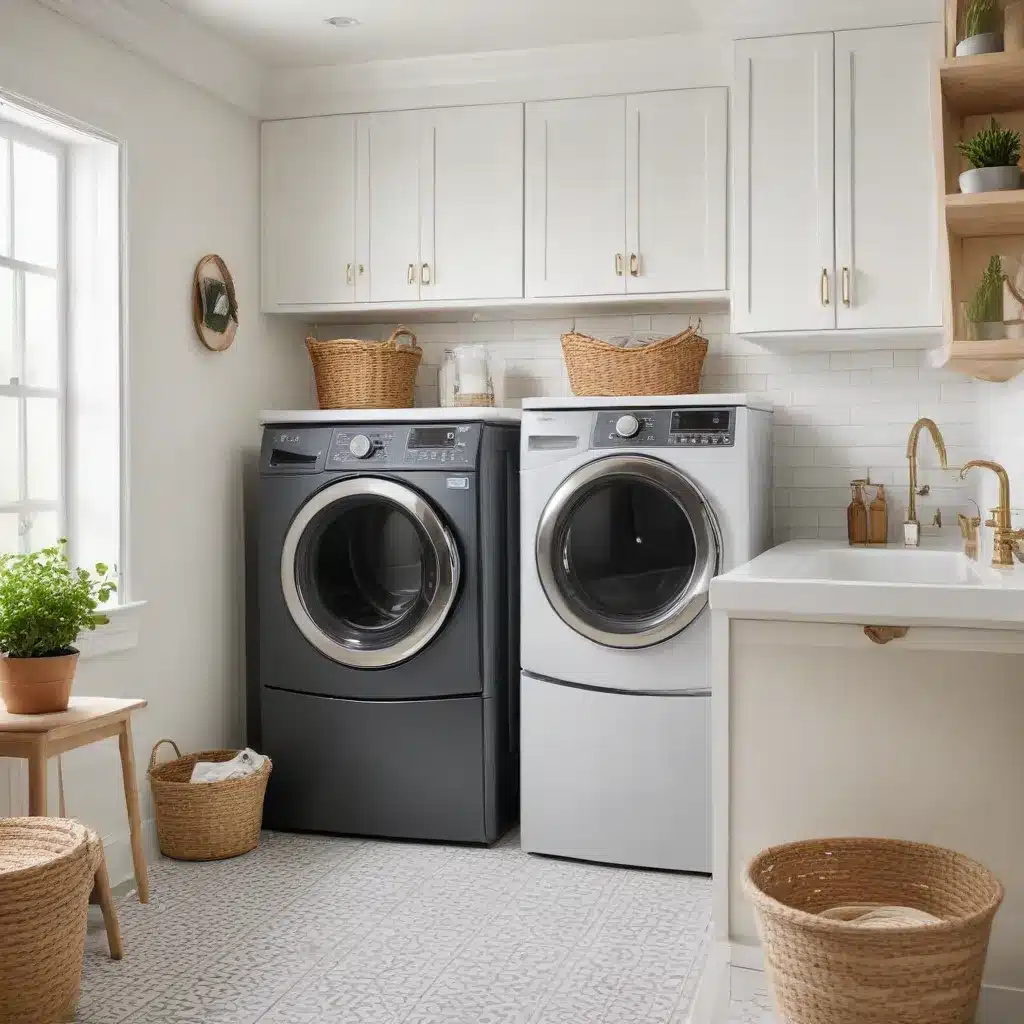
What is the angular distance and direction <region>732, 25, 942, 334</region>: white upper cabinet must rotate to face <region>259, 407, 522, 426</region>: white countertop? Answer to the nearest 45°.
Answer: approximately 90° to its right

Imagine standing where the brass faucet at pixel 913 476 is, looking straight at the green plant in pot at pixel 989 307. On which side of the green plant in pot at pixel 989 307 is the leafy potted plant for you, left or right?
right

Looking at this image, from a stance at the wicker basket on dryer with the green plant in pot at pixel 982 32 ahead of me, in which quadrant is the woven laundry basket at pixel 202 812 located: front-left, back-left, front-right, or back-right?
back-right

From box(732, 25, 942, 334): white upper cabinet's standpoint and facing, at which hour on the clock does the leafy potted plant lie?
The leafy potted plant is roughly at 2 o'clock from the white upper cabinet.
